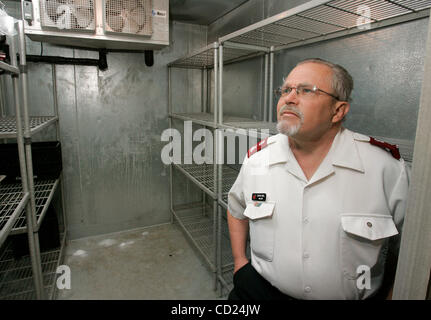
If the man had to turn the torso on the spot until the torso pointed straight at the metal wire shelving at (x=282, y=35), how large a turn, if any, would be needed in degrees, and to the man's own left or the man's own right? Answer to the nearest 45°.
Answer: approximately 135° to the man's own right

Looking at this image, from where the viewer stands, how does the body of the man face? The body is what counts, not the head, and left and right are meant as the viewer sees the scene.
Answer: facing the viewer and to the left of the viewer

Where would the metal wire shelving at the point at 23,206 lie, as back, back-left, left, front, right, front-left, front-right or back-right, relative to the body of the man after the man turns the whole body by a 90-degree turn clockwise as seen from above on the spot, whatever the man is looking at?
front-left

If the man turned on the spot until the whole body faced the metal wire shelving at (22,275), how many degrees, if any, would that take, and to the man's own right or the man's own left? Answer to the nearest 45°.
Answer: approximately 45° to the man's own right
